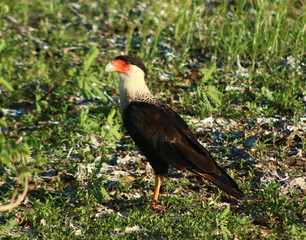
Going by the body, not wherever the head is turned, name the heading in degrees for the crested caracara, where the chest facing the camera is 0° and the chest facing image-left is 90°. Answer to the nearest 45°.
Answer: approximately 90°
